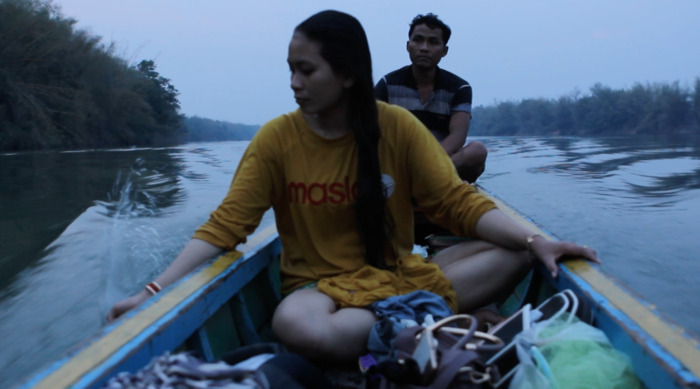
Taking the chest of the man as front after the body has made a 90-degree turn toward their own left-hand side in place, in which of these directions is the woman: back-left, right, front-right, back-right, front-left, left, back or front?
right

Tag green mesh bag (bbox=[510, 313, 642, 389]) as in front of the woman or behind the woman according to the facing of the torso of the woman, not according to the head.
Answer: in front

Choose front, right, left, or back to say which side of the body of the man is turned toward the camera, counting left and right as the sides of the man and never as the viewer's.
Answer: front

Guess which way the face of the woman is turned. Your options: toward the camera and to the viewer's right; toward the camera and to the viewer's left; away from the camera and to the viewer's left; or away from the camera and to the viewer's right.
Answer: toward the camera and to the viewer's left

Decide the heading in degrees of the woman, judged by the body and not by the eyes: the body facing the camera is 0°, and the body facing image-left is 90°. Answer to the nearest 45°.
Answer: approximately 0°

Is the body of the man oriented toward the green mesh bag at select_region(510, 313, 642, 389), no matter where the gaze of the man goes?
yes
